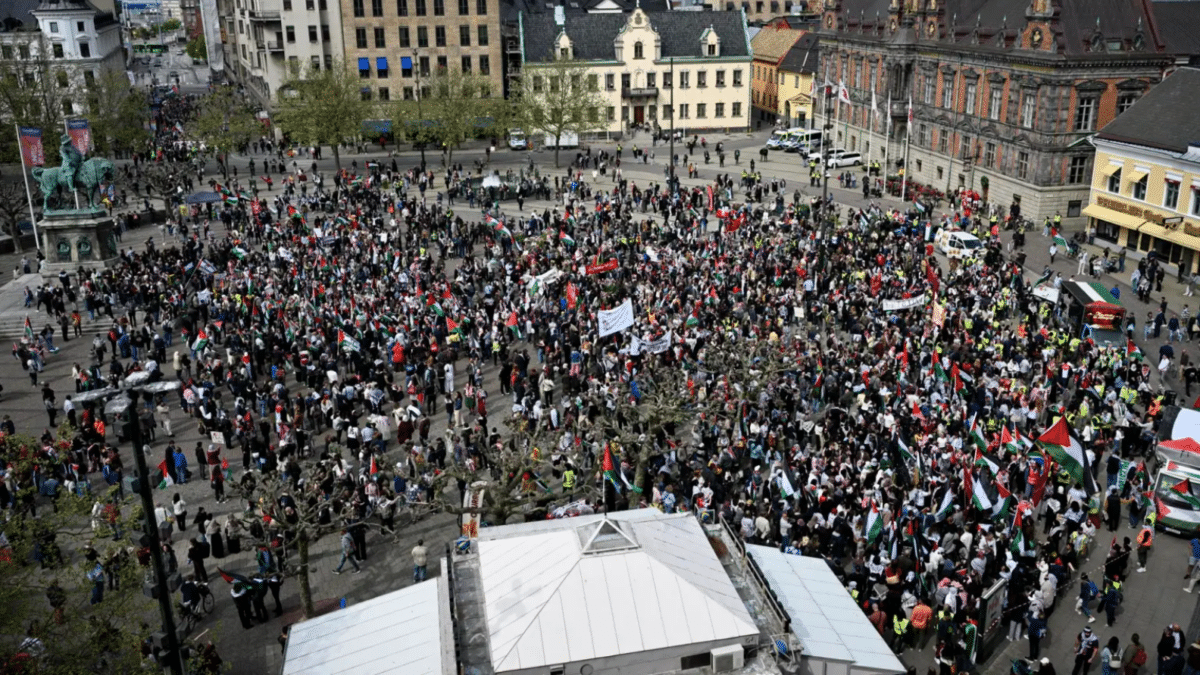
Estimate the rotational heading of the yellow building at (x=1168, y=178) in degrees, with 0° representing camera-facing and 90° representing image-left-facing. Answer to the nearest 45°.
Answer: approximately 45°

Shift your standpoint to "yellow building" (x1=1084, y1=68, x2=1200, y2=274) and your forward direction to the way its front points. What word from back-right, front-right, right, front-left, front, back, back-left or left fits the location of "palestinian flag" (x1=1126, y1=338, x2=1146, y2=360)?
front-left

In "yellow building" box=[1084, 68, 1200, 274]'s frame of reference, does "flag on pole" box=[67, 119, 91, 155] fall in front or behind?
in front

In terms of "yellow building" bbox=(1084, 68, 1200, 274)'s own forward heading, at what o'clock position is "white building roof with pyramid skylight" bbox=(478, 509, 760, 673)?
The white building roof with pyramid skylight is roughly at 11 o'clock from the yellow building.
